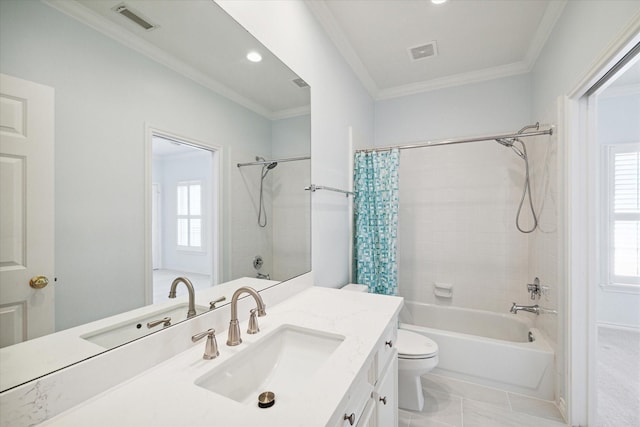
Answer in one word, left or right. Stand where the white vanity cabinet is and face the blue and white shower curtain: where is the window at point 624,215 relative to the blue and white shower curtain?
right

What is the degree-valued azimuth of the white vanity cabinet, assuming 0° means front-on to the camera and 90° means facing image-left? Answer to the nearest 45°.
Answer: approximately 270°

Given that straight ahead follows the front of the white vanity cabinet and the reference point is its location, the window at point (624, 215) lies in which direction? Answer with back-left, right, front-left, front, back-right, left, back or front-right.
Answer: front-left

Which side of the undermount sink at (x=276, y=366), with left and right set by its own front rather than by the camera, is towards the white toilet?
left

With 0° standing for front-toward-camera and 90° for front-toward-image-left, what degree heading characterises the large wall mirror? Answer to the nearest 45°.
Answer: approximately 315°

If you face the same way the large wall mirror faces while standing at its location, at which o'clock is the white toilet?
The white toilet is roughly at 10 o'clock from the large wall mirror.
